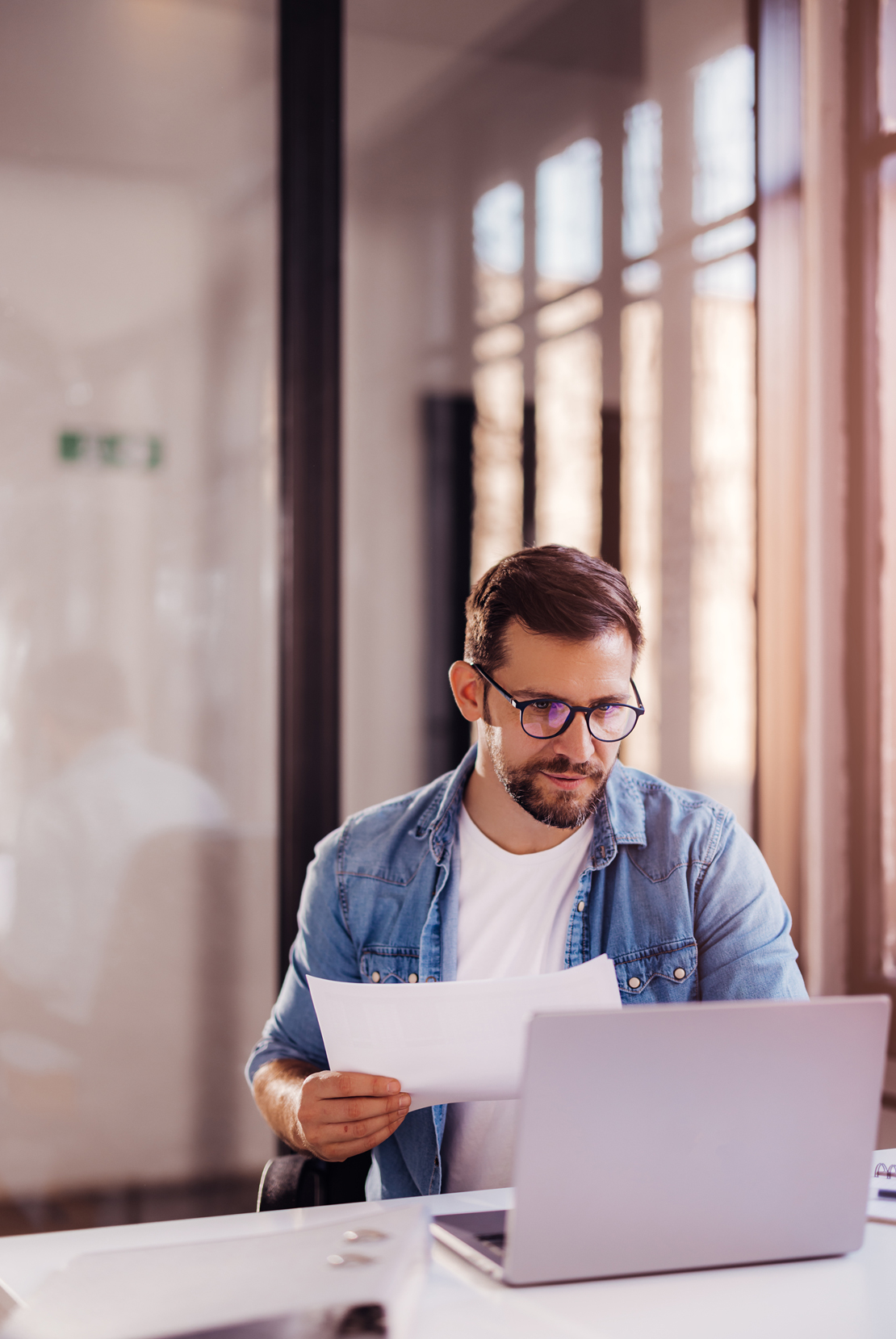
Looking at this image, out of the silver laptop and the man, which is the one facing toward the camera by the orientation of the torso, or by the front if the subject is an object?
the man

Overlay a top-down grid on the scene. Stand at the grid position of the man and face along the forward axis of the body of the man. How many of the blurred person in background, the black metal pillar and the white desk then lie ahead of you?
1

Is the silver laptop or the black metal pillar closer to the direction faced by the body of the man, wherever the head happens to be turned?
the silver laptop

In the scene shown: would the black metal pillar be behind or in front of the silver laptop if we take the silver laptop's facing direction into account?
in front

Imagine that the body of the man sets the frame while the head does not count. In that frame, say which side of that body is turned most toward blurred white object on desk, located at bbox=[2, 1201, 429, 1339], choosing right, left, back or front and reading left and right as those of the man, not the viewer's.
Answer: front

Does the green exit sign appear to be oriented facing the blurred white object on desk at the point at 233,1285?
yes

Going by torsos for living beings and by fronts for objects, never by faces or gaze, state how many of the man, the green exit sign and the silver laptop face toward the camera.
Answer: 2

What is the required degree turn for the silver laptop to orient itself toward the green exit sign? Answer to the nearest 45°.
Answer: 0° — it already faces it

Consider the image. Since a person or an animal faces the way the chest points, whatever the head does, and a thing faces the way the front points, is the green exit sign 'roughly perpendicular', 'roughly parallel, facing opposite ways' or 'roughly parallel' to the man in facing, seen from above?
roughly parallel

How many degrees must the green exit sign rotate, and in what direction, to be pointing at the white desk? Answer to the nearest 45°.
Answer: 0° — it already faces it

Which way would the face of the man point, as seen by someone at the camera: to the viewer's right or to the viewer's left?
to the viewer's right

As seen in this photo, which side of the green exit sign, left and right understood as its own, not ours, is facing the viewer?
front

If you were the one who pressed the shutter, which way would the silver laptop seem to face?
facing away from the viewer and to the left of the viewer

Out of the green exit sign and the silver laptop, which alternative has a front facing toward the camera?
the green exit sign
